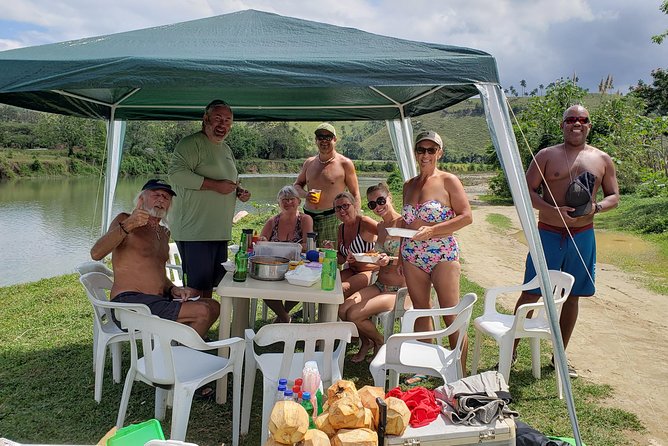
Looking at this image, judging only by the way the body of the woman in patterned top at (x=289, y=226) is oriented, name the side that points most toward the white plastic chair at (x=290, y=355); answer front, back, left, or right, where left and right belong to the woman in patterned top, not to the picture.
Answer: front

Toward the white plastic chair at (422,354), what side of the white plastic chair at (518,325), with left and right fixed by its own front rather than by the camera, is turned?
front

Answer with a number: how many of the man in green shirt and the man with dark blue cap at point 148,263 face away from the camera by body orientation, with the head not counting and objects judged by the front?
0

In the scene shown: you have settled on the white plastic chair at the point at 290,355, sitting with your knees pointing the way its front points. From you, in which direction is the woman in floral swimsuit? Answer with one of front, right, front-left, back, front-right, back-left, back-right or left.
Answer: front-right

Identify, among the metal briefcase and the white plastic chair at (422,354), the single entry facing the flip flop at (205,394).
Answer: the white plastic chair

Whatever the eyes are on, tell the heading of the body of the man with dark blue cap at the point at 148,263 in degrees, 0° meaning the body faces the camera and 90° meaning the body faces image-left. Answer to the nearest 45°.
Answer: approximately 315°

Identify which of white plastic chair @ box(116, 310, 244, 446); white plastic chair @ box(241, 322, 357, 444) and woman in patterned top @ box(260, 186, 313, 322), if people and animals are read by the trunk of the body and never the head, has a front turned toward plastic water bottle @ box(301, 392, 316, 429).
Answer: the woman in patterned top

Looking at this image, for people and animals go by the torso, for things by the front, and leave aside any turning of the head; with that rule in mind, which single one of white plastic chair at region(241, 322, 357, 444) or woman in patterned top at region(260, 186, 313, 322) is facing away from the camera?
the white plastic chair

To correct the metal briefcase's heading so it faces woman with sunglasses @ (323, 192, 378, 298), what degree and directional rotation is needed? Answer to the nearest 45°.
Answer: approximately 135° to its right

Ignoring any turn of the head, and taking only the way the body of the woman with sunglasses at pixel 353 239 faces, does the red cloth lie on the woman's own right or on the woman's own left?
on the woman's own left

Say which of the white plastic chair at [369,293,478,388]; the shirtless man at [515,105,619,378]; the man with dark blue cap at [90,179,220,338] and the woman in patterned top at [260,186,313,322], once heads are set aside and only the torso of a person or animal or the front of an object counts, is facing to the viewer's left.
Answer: the white plastic chair

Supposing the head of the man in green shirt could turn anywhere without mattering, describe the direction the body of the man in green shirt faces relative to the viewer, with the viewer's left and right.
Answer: facing the viewer and to the right of the viewer

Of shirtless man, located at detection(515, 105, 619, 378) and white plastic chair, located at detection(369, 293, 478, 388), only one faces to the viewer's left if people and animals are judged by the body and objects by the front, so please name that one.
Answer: the white plastic chair
